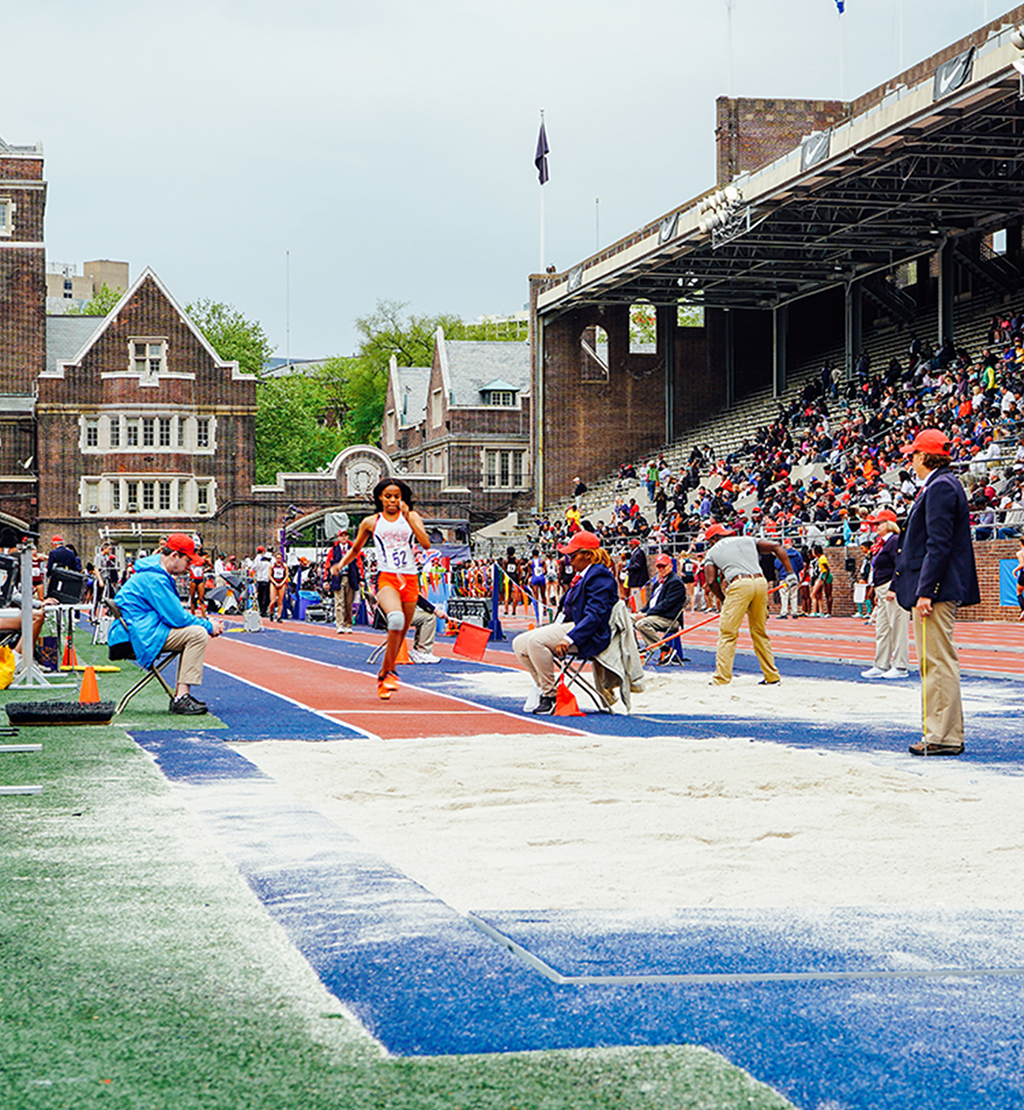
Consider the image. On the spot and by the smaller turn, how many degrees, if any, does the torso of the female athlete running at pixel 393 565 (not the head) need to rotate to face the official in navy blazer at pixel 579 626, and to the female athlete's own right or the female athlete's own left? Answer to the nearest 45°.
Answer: approximately 45° to the female athlete's own left

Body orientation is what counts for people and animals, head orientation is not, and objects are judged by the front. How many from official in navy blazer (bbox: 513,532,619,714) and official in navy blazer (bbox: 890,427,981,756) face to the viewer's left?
2

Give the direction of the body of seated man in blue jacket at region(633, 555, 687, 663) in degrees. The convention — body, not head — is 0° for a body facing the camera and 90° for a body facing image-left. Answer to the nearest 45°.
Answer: approximately 45°

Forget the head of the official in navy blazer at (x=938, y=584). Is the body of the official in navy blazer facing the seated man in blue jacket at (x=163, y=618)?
yes

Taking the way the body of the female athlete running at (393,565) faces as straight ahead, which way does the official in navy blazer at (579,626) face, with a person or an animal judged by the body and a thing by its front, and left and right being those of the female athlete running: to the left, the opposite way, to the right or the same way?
to the right

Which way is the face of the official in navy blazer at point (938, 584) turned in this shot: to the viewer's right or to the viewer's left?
to the viewer's left

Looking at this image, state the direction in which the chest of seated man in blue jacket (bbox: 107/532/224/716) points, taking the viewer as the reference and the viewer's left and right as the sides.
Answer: facing to the right of the viewer

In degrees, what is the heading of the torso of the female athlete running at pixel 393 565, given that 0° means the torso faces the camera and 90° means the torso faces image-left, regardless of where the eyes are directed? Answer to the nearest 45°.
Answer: approximately 0°

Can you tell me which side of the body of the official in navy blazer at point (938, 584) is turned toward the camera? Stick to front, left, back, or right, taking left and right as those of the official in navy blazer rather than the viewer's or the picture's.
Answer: left

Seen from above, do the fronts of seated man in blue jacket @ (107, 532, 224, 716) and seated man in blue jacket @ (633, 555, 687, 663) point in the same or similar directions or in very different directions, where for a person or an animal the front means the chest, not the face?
very different directions

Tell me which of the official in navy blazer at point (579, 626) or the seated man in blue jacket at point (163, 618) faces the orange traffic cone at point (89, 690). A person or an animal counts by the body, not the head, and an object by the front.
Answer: the official in navy blazer
